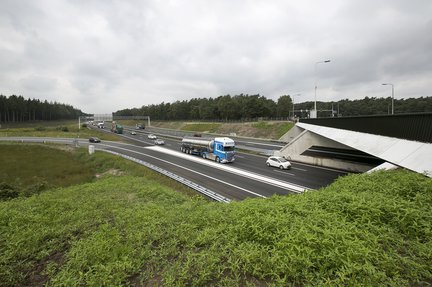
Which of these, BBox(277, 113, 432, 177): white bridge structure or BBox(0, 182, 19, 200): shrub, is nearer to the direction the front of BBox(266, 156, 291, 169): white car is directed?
the white bridge structure

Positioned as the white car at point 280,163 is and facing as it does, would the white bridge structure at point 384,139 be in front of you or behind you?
in front

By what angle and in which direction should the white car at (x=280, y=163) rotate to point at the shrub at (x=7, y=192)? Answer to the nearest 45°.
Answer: approximately 90° to its right

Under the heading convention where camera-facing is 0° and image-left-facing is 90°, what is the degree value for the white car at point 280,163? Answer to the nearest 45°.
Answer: approximately 315°
